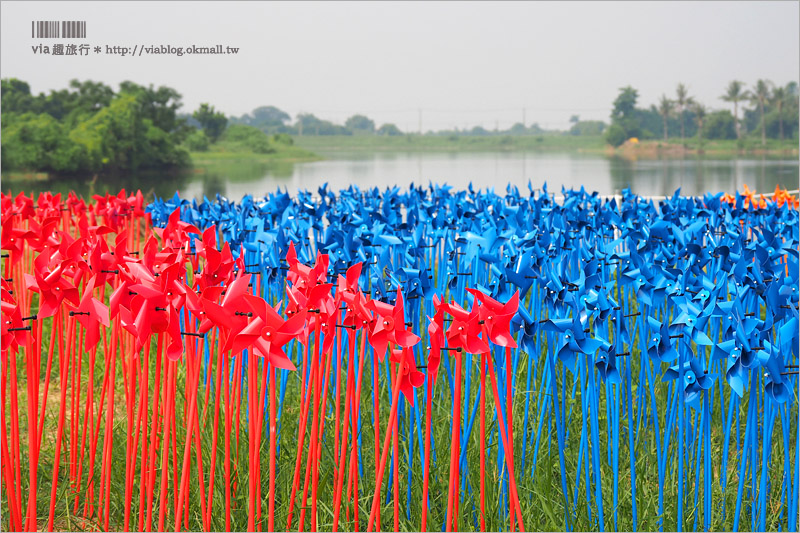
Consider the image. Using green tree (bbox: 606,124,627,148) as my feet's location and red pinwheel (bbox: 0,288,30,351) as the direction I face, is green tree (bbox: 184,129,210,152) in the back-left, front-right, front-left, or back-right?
front-right

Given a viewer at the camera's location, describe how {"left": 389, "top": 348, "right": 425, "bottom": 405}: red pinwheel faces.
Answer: facing the viewer and to the left of the viewer

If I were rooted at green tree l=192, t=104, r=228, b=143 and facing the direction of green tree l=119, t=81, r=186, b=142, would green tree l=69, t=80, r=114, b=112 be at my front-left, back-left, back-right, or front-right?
front-right

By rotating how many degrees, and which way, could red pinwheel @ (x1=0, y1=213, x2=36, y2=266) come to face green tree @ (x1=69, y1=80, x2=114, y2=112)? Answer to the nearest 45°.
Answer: approximately 135° to its right

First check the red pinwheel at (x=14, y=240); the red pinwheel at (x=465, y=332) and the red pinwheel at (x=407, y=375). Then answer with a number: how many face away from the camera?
0

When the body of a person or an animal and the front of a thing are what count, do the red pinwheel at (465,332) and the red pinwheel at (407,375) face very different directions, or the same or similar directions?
same or similar directions

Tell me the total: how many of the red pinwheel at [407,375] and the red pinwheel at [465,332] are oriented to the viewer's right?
0

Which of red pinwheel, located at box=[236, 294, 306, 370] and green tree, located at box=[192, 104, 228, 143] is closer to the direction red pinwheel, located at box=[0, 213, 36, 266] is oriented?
the red pinwheel

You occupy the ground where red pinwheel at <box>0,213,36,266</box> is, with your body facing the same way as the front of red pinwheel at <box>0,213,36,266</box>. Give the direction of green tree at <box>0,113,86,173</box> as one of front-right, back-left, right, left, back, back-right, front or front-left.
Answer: back-right

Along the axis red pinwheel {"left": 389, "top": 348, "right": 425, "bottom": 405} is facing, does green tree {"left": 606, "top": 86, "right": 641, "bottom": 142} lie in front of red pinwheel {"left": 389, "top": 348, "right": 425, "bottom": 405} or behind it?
behind
